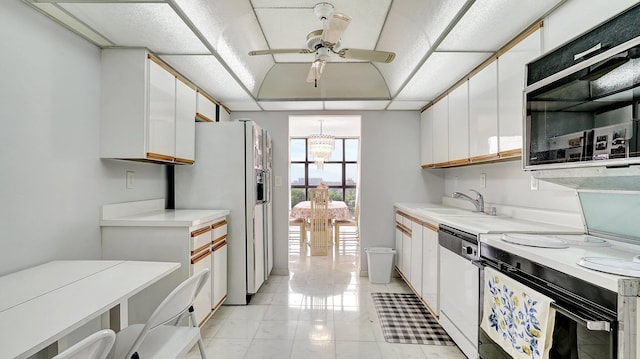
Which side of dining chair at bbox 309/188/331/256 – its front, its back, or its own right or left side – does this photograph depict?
back

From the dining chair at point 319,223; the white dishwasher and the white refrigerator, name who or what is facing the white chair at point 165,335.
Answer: the white dishwasher

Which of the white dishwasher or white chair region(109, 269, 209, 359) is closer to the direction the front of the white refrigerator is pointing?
the white dishwasher

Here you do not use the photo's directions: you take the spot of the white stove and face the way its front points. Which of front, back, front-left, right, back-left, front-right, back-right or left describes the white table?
front

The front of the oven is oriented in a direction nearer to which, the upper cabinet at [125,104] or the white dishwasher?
the upper cabinet

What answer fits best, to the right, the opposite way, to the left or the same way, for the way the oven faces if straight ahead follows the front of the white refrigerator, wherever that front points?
the opposite way

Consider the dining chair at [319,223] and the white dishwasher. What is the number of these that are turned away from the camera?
1

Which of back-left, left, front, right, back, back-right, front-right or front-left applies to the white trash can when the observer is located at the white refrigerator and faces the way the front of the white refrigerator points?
front

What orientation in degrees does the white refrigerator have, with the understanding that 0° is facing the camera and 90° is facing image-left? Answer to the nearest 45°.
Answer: approximately 270°

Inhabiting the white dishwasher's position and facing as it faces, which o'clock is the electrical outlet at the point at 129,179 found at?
The electrical outlet is roughly at 1 o'clock from the white dishwasher.

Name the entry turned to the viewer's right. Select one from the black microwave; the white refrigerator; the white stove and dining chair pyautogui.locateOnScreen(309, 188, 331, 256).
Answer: the white refrigerator

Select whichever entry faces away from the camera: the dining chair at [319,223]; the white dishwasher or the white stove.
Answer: the dining chair

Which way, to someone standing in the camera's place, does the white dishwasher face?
facing the viewer and to the left of the viewer

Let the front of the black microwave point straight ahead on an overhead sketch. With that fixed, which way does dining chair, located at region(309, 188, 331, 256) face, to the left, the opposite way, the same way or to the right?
to the right

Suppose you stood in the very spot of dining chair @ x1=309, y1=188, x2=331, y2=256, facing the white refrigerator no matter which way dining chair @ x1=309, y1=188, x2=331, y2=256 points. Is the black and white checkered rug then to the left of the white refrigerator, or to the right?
left

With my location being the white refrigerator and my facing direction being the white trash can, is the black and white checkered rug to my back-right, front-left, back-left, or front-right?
front-right

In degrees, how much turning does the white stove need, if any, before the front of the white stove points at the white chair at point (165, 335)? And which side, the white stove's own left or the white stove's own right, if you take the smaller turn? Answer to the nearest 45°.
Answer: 0° — it already faces it
